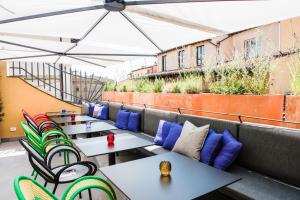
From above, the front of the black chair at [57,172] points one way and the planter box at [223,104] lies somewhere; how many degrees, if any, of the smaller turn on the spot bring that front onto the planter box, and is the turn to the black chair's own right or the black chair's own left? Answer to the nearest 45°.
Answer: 0° — it already faces it

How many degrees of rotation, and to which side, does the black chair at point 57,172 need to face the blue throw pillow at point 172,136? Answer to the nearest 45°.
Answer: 0° — it already faces it

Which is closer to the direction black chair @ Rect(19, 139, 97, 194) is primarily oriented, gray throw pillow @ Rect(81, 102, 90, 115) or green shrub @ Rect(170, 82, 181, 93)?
the green shrub

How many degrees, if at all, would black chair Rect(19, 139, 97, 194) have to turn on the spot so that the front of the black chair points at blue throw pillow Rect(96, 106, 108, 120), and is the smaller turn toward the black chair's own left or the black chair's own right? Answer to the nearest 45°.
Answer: approximately 90° to the black chair's own left

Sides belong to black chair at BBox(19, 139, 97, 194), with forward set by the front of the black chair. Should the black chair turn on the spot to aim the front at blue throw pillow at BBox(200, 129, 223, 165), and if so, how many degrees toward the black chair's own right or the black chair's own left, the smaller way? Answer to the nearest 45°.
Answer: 0° — it already faces it

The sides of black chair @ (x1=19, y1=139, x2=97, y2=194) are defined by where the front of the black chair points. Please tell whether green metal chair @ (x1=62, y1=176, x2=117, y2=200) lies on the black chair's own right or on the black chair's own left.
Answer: on the black chair's own right

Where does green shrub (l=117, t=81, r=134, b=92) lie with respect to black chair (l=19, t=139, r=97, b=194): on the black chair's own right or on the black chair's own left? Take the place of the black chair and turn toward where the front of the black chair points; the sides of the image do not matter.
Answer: on the black chair's own left

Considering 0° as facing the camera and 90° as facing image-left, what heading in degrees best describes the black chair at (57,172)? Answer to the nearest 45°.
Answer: approximately 270°
